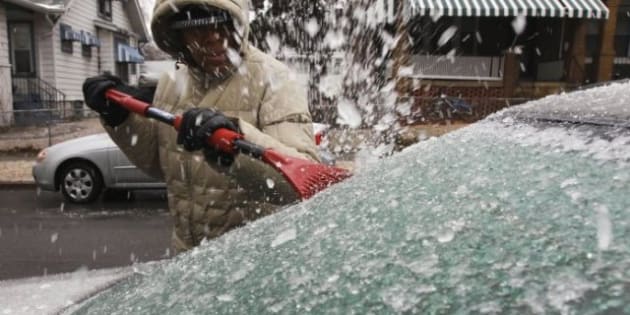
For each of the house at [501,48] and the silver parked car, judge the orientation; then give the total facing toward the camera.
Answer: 1

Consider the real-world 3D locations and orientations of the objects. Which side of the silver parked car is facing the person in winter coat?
left

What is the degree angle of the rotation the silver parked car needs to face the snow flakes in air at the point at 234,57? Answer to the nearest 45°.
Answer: approximately 90° to its left

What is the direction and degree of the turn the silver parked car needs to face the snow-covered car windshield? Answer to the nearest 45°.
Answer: approximately 90° to its left

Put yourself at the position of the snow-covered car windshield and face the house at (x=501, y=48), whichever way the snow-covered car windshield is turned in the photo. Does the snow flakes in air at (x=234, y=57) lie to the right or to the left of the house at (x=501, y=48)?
left

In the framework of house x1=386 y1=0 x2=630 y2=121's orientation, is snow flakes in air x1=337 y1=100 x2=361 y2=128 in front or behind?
in front

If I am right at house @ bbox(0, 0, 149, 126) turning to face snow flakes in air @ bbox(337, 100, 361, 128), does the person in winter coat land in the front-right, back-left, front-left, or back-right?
front-right

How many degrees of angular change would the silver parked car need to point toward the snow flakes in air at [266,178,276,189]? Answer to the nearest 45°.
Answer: approximately 90° to its left

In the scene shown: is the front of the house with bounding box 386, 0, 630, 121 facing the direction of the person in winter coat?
yes

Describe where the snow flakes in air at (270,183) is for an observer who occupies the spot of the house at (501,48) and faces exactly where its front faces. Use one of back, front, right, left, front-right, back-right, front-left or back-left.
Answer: front

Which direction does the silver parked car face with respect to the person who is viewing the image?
facing to the left of the viewer

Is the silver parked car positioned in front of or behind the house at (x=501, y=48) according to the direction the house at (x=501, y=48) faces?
in front

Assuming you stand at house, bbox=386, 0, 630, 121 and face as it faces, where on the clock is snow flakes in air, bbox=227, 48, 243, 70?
The snow flakes in air is roughly at 12 o'clock from the house.

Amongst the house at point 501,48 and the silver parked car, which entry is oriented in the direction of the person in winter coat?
the house

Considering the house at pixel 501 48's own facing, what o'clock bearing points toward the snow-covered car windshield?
The snow-covered car windshield is roughly at 12 o'clock from the house.

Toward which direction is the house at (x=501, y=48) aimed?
toward the camera

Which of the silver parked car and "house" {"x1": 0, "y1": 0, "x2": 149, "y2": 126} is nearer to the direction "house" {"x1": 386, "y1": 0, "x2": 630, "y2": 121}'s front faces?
the silver parked car
